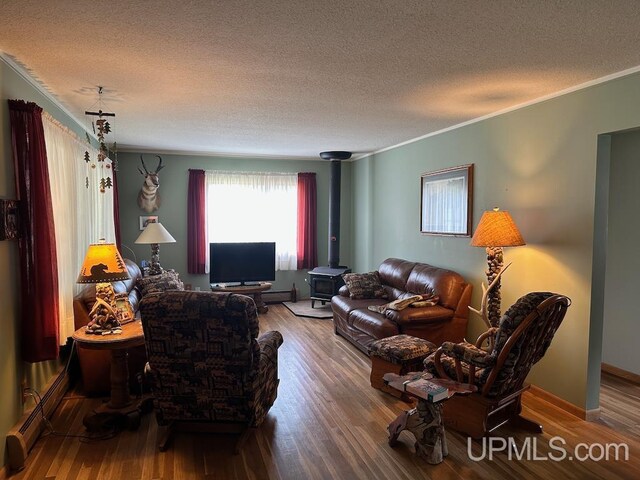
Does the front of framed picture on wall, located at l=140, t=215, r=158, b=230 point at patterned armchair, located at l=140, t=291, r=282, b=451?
yes

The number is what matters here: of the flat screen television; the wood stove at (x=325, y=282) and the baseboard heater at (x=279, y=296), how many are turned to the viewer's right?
0

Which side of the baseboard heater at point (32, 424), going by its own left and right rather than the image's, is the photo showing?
right

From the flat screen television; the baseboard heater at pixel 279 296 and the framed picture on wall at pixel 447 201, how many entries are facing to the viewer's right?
0

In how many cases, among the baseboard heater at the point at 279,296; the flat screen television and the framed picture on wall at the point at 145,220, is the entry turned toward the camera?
3

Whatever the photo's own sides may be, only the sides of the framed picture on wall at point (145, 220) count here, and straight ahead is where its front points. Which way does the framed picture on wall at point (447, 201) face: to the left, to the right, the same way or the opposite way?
to the right

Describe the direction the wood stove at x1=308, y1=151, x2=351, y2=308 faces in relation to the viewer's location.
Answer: facing the viewer and to the left of the viewer

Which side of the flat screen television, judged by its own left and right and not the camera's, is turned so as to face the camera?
front

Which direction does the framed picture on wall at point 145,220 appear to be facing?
toward the camera

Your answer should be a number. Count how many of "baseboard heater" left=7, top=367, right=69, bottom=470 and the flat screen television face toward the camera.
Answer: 1

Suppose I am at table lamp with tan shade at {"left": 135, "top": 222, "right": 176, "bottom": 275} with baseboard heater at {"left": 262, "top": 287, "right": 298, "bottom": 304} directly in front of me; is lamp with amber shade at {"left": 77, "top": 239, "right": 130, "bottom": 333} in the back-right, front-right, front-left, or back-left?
back-right

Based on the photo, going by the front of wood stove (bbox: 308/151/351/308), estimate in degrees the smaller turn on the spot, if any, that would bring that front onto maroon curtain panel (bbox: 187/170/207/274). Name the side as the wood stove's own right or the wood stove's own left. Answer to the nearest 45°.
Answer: approximately 45° to the wood stove's own right
